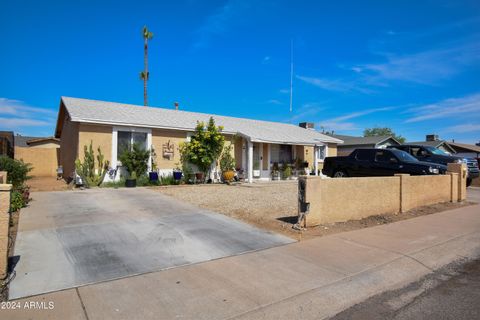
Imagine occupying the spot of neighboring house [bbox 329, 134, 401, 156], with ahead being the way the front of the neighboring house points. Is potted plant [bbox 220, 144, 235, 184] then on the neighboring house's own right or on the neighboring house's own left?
on the neighboring house's own right

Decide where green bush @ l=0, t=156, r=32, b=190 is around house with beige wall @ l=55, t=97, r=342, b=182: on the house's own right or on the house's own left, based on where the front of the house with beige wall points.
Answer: on the house's own right

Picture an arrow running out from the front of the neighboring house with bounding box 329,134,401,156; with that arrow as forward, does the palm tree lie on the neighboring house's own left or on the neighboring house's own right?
on the neighboring house's own right

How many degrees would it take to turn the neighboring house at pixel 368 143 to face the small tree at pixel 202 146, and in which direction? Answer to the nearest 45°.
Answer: approximately 45° to its right

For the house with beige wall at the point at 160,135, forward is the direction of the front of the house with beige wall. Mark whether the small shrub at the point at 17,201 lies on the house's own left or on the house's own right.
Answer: on the house's own right

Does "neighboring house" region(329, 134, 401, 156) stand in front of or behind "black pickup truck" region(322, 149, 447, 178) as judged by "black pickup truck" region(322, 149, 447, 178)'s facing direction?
behind

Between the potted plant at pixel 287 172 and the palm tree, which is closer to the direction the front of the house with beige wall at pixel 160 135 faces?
the potted plant

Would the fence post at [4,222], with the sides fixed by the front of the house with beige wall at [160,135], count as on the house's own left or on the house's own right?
on the house's own right

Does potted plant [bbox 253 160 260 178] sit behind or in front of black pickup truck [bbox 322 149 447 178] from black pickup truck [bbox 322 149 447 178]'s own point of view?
behind

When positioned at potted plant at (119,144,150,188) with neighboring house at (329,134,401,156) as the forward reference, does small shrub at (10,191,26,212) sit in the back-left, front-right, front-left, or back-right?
back-right
